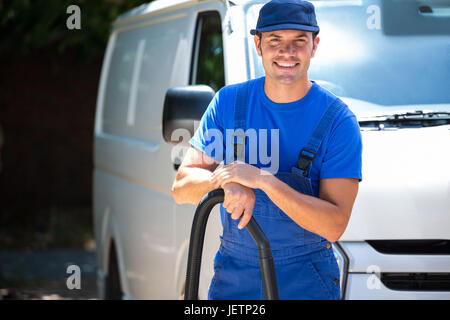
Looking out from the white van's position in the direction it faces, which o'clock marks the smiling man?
The smiling man is roughly at 2 o'clock from the white van.

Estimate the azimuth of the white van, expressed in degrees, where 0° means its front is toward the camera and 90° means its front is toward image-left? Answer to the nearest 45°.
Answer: approximately 315°

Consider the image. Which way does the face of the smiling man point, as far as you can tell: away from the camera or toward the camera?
toward the camera
